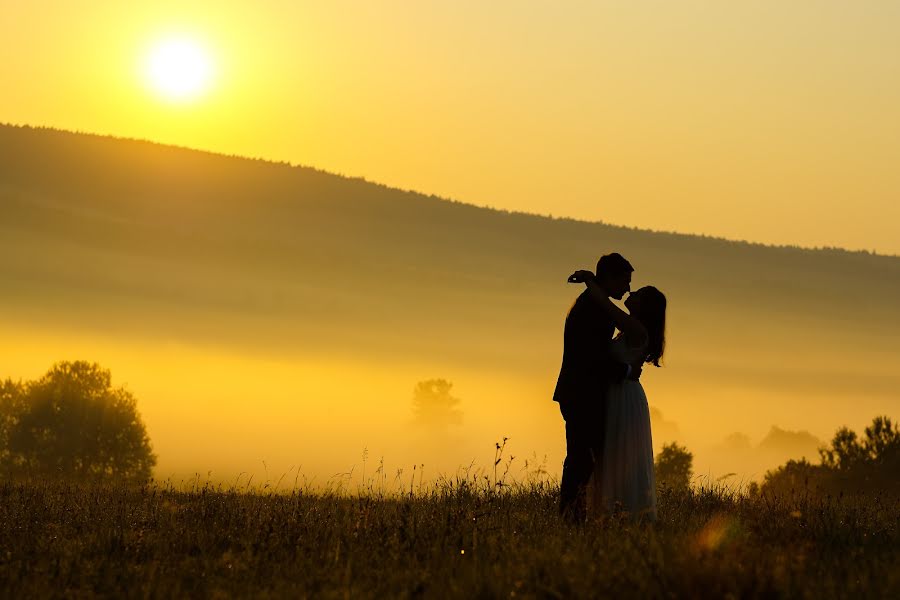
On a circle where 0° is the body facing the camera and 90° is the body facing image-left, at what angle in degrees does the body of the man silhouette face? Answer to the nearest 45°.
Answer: approximately 270°
